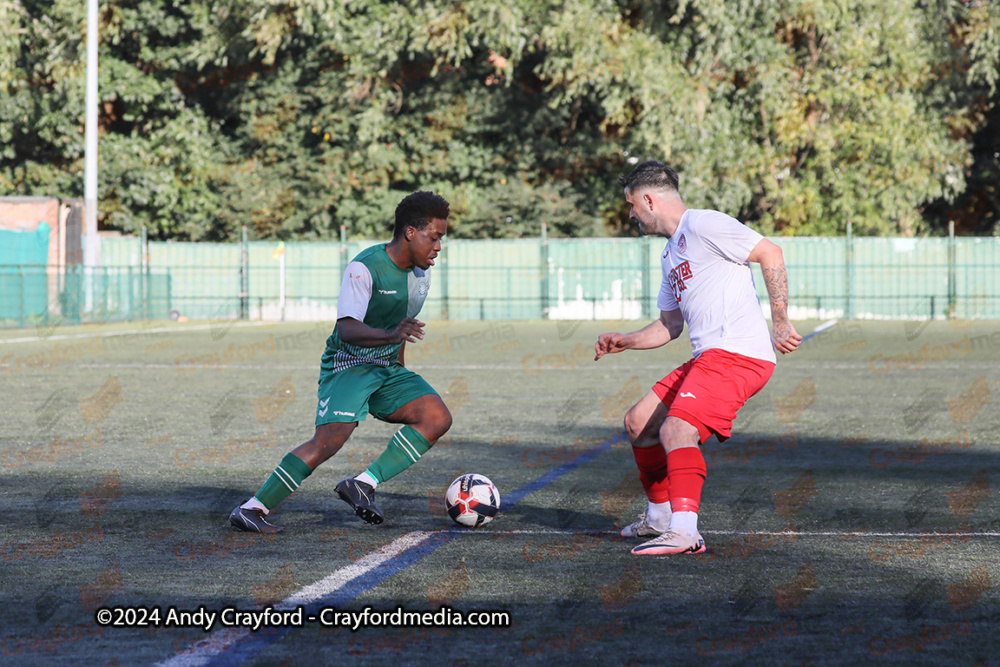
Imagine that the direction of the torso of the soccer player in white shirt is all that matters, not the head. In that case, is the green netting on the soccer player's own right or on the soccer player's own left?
on the soccer player's own right

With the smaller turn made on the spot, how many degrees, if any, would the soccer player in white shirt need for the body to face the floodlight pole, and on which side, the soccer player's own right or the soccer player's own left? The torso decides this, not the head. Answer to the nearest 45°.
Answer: approximately 45° to the soccer player's own right

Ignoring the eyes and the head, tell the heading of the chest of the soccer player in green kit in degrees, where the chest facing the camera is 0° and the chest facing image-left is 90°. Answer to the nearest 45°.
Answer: approximately 315°

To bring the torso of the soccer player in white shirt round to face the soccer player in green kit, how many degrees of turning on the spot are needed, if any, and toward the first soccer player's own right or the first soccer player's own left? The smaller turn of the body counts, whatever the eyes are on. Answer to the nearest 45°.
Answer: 0° — they already face them

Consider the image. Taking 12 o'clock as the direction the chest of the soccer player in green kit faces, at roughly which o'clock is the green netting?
The green netting is roughly at 7 o'clock from the soccer player in green kit.

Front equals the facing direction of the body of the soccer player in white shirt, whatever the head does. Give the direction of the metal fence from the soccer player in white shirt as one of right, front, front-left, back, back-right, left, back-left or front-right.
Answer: right

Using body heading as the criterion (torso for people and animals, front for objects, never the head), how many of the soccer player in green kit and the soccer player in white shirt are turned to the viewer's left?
1

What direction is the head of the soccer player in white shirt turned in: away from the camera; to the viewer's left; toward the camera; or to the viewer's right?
to the viewer's left

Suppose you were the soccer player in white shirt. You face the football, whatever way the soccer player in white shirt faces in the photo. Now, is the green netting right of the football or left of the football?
right

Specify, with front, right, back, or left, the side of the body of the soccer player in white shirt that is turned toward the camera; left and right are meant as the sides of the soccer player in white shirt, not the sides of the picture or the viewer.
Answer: left

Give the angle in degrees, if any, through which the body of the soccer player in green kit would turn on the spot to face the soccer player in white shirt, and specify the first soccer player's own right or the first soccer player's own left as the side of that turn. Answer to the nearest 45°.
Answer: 0° — they already face them

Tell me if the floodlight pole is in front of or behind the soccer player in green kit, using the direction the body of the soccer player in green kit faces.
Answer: behind
